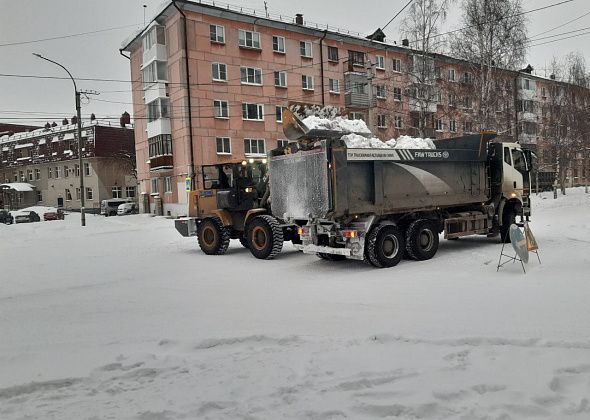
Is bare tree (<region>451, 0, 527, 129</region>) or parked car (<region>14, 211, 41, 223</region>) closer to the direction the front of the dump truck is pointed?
the bare tree

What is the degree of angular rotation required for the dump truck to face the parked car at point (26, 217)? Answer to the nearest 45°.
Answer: approximately 90° to its left

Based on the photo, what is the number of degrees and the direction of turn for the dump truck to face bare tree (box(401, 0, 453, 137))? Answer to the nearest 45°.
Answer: approximately 45° to its left

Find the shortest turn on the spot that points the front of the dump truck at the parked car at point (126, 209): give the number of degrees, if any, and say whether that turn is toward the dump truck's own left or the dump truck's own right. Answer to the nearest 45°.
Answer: approximately 90° to the dump truck's own left

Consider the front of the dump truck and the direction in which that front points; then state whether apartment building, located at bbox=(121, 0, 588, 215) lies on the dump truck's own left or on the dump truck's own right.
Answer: on the dump truck's own left

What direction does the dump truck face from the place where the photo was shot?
facing away from the viewer and to the right of the viewer

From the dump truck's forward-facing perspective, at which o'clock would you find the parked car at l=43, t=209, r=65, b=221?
The parked car is roughly at 9 o'clock from the dump truck.
